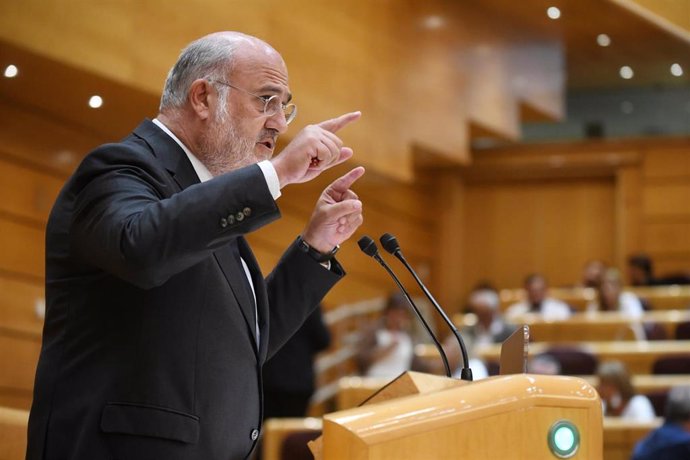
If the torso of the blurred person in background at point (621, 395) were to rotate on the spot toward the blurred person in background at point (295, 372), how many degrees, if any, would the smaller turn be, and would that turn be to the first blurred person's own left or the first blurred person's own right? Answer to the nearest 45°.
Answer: approximately 45° to the first blurred person's own right

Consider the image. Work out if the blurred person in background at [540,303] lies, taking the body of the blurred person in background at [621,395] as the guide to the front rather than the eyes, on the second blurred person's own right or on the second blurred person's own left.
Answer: on the second blurred person's own right

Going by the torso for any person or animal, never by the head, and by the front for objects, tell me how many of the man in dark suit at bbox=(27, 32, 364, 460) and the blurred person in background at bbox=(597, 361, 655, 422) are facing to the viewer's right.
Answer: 1

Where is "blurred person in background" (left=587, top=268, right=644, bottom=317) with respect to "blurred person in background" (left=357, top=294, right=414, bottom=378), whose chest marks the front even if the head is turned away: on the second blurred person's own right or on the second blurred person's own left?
on the second blurred person's own left

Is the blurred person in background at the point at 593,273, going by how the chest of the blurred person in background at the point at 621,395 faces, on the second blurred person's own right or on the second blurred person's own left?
on the second blurred person's own right

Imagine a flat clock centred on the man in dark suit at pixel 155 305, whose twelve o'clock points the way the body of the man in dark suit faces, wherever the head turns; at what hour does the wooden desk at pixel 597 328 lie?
The wooden desk is roughly at 10 o'clock from the man in dark suit.

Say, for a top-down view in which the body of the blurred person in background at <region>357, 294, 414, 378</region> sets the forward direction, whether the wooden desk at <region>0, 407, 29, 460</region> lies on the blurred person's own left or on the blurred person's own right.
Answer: on the blurred person's own right

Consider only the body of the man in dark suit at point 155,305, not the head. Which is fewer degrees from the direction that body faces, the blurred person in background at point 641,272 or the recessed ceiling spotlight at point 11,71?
the blurred person in background

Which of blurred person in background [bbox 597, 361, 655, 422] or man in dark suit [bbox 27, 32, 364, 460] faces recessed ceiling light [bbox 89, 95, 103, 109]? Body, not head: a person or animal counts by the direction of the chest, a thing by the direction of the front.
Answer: the blurred person in background

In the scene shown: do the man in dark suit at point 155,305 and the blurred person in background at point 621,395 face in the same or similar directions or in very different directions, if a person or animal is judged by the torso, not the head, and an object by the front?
very different directions

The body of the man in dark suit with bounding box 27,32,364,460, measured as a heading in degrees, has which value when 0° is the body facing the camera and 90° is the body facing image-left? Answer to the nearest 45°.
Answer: approximately 270°
